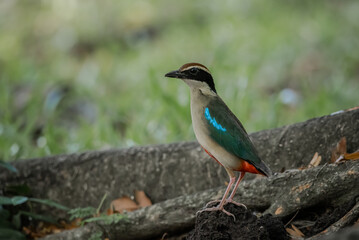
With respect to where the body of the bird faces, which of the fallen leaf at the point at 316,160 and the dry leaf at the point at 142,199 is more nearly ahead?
the dry leaf

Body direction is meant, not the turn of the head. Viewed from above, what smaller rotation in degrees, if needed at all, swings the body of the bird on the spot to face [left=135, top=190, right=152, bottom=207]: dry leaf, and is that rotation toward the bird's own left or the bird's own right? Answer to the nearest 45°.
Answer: approximately 45° to the bird's own right

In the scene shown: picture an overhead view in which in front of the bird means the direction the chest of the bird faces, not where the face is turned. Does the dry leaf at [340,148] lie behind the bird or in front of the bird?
behind

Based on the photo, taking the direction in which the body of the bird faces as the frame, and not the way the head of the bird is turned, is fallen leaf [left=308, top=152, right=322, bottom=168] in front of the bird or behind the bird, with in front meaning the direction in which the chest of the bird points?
behind

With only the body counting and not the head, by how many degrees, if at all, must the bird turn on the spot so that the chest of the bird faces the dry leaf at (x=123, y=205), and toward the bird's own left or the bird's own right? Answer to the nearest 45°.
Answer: approximately 45° to the bird's own right

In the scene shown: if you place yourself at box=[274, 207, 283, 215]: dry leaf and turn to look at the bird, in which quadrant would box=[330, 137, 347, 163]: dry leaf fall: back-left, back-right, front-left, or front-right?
back-right

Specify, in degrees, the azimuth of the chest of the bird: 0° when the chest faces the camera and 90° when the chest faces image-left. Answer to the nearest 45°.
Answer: approximately 90°
